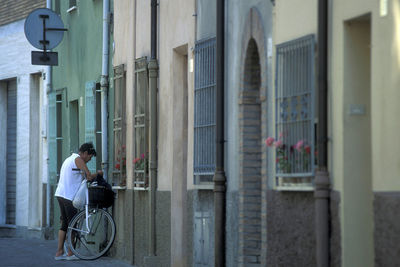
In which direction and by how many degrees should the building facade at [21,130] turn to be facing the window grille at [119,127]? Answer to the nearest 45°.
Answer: approximately 45° to its left

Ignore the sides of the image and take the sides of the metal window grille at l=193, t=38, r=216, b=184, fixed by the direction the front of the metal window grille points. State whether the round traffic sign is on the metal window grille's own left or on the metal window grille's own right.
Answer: on the metal window grille's own right

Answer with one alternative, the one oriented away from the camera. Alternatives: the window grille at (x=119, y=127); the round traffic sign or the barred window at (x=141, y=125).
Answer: the round traffic sign

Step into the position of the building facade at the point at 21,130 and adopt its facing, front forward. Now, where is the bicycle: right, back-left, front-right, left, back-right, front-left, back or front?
front-left

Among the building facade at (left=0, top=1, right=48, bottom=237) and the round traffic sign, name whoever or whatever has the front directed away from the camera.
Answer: the round traffic sign

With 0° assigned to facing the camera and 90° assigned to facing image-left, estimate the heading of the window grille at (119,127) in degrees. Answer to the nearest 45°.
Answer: approximately 45°

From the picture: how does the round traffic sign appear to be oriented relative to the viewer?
away from the camera

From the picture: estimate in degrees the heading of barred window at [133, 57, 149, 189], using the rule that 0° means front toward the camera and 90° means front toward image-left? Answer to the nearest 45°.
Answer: approximately 45°
